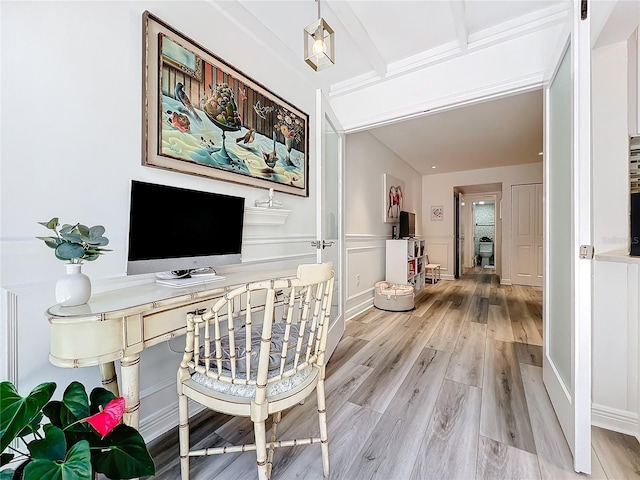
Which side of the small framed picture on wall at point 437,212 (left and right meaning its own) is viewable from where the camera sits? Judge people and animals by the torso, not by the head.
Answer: front

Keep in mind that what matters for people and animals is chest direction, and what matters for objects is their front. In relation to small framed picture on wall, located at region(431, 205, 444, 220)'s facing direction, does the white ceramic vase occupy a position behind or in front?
in front

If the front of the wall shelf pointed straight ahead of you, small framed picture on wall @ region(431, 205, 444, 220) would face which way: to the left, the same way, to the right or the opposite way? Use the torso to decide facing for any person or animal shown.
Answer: to the right

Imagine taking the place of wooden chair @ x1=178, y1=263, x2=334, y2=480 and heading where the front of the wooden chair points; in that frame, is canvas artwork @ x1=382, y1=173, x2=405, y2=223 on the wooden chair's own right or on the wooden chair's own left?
on the wooden chair's own right

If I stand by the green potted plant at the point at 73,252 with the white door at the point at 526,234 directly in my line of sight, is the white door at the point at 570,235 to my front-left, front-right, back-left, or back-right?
front-right

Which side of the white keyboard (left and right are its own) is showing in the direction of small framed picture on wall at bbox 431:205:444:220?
left

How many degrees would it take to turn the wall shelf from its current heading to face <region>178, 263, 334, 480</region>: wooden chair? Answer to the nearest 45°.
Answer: approximately 45° to its right

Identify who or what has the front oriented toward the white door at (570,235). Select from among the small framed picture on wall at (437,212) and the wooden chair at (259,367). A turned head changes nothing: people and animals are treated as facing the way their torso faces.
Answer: the small framed picture on wall

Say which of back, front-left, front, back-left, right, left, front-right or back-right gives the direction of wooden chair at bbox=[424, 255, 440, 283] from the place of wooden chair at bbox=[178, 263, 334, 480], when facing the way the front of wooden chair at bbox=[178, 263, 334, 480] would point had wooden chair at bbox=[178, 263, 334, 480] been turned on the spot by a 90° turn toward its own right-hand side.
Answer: front

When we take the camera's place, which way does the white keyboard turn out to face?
facing the viewer and to the right of the viewer

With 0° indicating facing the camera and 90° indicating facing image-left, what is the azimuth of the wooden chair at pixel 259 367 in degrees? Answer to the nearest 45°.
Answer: approximately 135°

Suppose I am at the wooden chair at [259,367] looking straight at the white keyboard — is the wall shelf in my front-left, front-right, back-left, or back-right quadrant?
front-right

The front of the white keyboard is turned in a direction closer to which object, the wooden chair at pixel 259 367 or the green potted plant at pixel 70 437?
the wooden chair

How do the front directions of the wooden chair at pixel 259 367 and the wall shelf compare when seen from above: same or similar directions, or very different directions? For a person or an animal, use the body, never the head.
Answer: very different directions

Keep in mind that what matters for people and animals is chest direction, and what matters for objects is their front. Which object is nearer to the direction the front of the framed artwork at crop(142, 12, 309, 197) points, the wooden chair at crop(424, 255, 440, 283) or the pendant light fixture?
the pendant light fixture

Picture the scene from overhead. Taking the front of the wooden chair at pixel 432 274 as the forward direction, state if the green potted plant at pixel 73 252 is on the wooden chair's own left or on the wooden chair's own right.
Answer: on the wooden chair's own right
